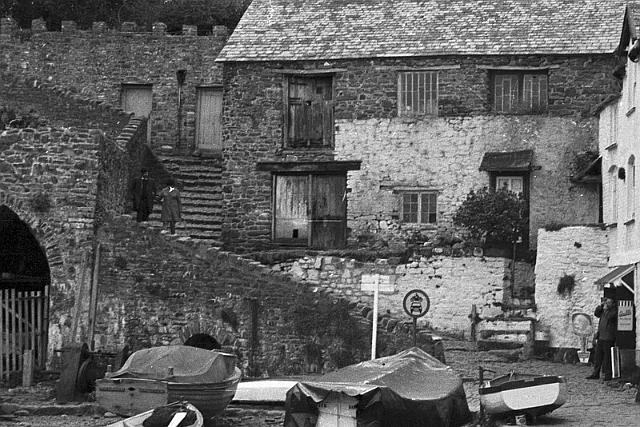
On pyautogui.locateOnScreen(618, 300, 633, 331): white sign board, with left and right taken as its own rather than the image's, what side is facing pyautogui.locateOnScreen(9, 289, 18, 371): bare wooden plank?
right

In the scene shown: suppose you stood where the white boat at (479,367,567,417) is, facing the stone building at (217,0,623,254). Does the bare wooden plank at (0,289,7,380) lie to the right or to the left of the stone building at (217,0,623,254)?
left

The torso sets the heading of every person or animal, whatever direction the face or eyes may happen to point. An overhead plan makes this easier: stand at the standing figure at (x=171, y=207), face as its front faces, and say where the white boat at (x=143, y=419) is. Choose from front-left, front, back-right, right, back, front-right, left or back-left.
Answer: front

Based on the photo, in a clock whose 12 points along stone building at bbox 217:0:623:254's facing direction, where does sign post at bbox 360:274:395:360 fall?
The sign post is roughly at 12 o'clock from the stone building.

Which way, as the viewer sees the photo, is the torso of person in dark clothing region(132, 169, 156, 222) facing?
toward the camera

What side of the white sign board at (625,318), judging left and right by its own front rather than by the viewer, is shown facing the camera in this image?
front

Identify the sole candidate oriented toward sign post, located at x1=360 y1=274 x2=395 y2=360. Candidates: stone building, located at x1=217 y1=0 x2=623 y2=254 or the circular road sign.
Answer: the stone building

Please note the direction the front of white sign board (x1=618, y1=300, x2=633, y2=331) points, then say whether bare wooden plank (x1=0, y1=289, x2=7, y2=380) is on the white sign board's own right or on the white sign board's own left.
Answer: on the white sign board's own right
